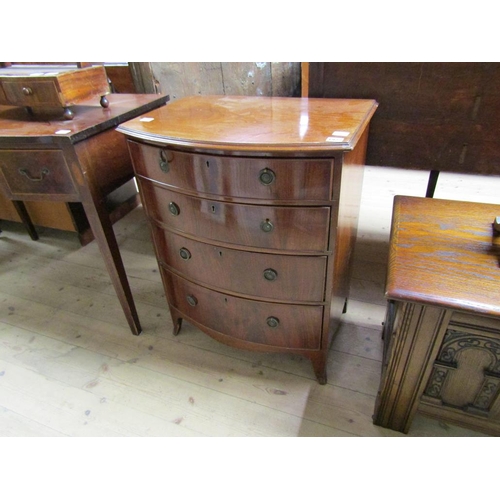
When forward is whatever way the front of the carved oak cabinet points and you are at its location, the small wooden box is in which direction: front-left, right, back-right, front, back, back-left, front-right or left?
right

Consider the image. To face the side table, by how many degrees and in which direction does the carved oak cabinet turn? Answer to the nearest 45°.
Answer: approximately 90° to its right

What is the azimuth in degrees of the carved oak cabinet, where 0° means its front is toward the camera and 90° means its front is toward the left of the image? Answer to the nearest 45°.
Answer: approximately 0°

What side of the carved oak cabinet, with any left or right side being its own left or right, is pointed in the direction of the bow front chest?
right
